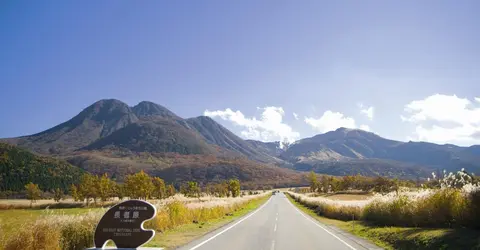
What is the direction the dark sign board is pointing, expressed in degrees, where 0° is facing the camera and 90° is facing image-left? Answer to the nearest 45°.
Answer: approximately 0°
